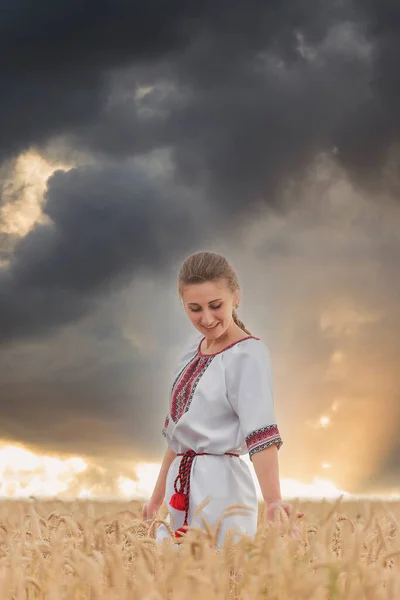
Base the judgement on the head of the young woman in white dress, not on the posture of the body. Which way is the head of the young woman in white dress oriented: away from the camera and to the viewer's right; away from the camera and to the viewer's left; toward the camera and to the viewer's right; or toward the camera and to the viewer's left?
toward the camera and to the viewer's left

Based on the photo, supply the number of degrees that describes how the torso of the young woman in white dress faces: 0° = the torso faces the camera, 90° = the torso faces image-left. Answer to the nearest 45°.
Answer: approximately 45°
